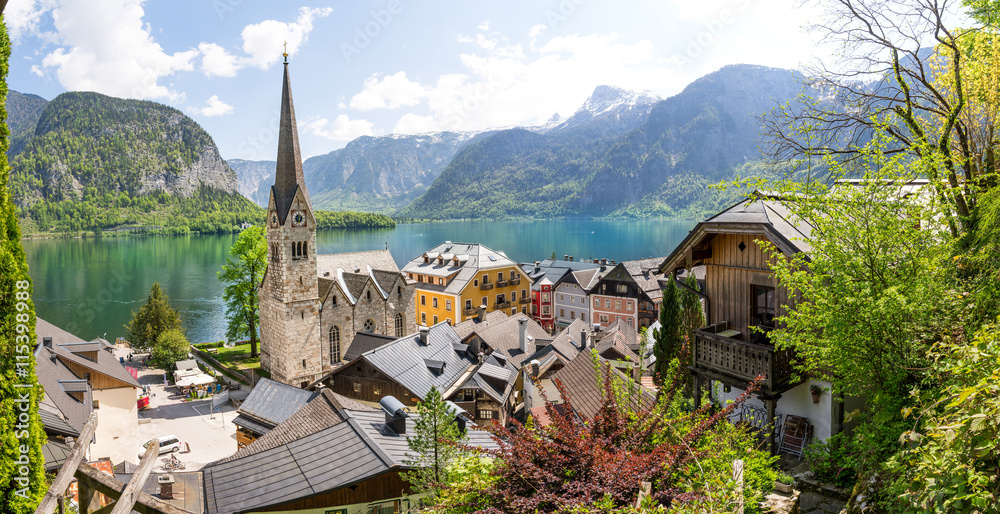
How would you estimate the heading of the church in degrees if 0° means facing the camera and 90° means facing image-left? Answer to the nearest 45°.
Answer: approximately 45°

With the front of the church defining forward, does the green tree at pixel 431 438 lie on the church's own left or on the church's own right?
on the church's own left

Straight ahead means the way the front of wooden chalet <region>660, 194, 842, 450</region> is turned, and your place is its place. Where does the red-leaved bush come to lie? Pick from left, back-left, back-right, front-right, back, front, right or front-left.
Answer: front-left

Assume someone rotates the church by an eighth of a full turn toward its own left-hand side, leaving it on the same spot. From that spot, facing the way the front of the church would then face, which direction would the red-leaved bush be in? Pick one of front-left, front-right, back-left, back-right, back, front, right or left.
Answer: front

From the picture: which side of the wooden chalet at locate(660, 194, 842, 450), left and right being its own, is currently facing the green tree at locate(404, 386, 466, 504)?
front

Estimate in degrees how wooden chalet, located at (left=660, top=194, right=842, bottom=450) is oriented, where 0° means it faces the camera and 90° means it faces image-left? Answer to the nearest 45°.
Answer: approximately 45°

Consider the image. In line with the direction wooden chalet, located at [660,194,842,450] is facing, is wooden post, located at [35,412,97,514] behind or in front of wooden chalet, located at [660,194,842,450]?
in front

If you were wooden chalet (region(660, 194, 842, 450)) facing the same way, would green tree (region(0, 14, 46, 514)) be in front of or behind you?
in front
